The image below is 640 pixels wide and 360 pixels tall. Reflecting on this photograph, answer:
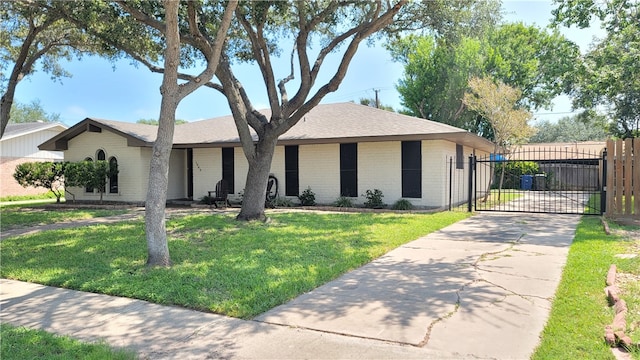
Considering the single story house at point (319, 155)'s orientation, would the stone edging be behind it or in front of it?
in front

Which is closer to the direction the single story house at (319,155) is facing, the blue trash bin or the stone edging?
the stone edging

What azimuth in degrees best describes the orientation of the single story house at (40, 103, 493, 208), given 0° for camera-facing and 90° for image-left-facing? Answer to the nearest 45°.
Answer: approximately 0°

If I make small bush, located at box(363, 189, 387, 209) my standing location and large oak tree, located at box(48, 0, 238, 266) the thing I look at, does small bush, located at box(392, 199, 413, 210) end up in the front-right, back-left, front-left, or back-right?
back-left

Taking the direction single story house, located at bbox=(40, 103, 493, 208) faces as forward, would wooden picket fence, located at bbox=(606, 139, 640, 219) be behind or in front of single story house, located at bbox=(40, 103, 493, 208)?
in front

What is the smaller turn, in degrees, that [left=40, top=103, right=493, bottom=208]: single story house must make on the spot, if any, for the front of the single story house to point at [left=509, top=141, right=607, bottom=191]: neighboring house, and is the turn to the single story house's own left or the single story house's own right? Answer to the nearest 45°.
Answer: approximately 135° to the single story house's own left

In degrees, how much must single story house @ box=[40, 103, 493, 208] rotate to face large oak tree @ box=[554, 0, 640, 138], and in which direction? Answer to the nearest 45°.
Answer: approximately 90° to its left

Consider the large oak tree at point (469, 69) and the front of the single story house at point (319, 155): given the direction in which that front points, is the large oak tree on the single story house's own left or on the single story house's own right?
on the single story house's own left

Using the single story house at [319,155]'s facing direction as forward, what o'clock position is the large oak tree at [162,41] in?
The large oak tree is roughly at 1 o'clock from the single story house.
